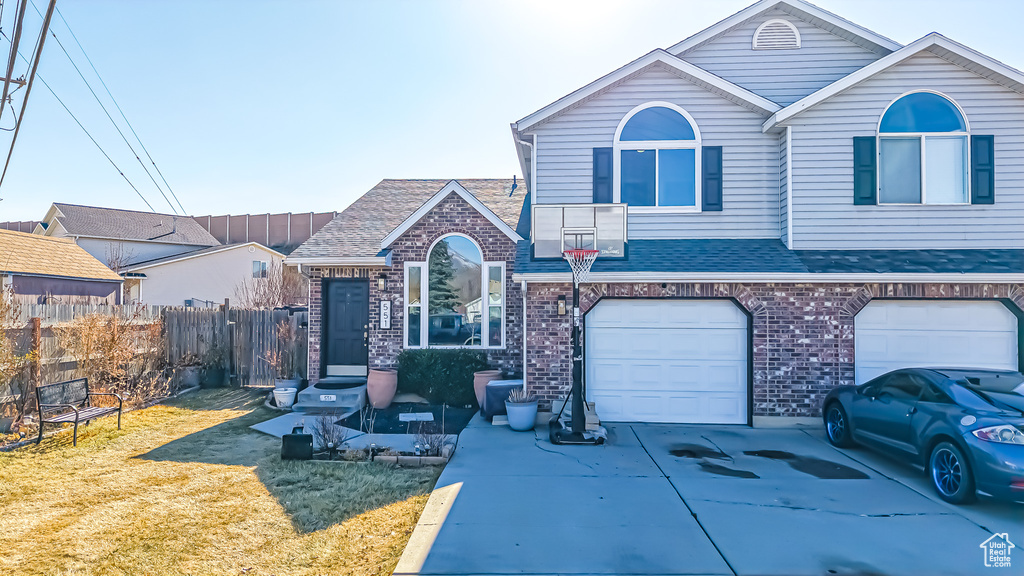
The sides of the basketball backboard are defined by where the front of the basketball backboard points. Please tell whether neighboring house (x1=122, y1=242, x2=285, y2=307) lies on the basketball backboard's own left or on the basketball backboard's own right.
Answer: on the basketball backboard's own right

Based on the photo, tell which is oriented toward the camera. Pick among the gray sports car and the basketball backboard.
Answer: the basketball backboard

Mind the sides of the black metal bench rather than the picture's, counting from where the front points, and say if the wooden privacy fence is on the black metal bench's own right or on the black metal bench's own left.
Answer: on the black metal bench's own left

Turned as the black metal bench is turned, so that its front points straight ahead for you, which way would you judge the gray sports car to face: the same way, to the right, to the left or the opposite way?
to the left

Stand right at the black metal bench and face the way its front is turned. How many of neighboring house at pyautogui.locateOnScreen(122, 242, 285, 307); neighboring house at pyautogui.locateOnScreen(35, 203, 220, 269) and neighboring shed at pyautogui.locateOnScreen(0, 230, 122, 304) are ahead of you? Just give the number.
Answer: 0

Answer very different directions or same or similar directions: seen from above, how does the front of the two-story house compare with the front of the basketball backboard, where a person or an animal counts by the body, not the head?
same or similar directions

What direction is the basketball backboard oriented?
toward the camera

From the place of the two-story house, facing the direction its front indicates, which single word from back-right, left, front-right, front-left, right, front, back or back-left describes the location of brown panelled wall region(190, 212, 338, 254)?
back-right

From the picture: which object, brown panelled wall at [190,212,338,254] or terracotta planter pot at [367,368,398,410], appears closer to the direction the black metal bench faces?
the terracotta planter pot

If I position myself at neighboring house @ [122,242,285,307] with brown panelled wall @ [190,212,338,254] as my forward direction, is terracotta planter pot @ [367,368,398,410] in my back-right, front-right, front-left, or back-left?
back-right

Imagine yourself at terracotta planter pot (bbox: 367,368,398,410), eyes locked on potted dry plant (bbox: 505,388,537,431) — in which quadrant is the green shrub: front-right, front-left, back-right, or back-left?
front-left

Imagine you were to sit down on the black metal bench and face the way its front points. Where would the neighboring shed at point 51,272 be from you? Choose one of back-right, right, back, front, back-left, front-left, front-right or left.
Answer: back-left

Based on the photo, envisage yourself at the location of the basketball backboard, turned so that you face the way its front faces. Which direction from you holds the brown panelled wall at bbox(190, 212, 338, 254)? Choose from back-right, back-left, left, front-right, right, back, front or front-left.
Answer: back-right
